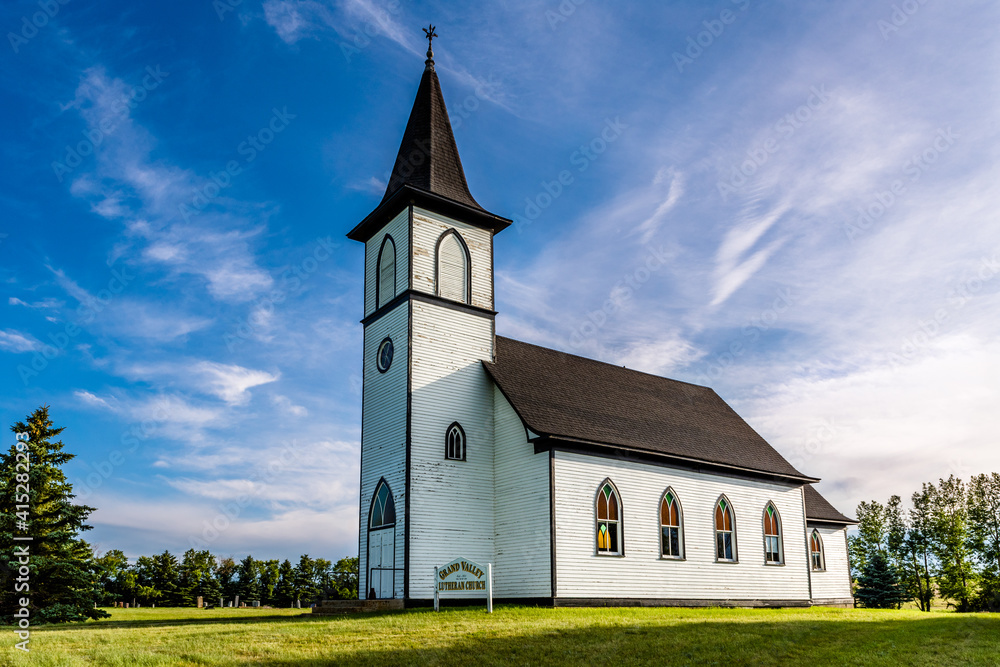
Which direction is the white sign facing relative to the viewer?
toward the camera

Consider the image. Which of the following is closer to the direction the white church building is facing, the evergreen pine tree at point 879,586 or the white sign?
the white sign

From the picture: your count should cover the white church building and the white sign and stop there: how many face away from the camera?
0

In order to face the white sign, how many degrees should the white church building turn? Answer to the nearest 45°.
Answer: approximately 45° to its left

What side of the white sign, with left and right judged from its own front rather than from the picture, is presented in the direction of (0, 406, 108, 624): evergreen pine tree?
right

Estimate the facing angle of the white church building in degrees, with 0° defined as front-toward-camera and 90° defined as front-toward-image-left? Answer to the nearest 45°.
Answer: approximately 45°

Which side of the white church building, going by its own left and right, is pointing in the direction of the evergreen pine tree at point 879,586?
back

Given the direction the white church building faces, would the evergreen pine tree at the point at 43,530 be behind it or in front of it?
in front
